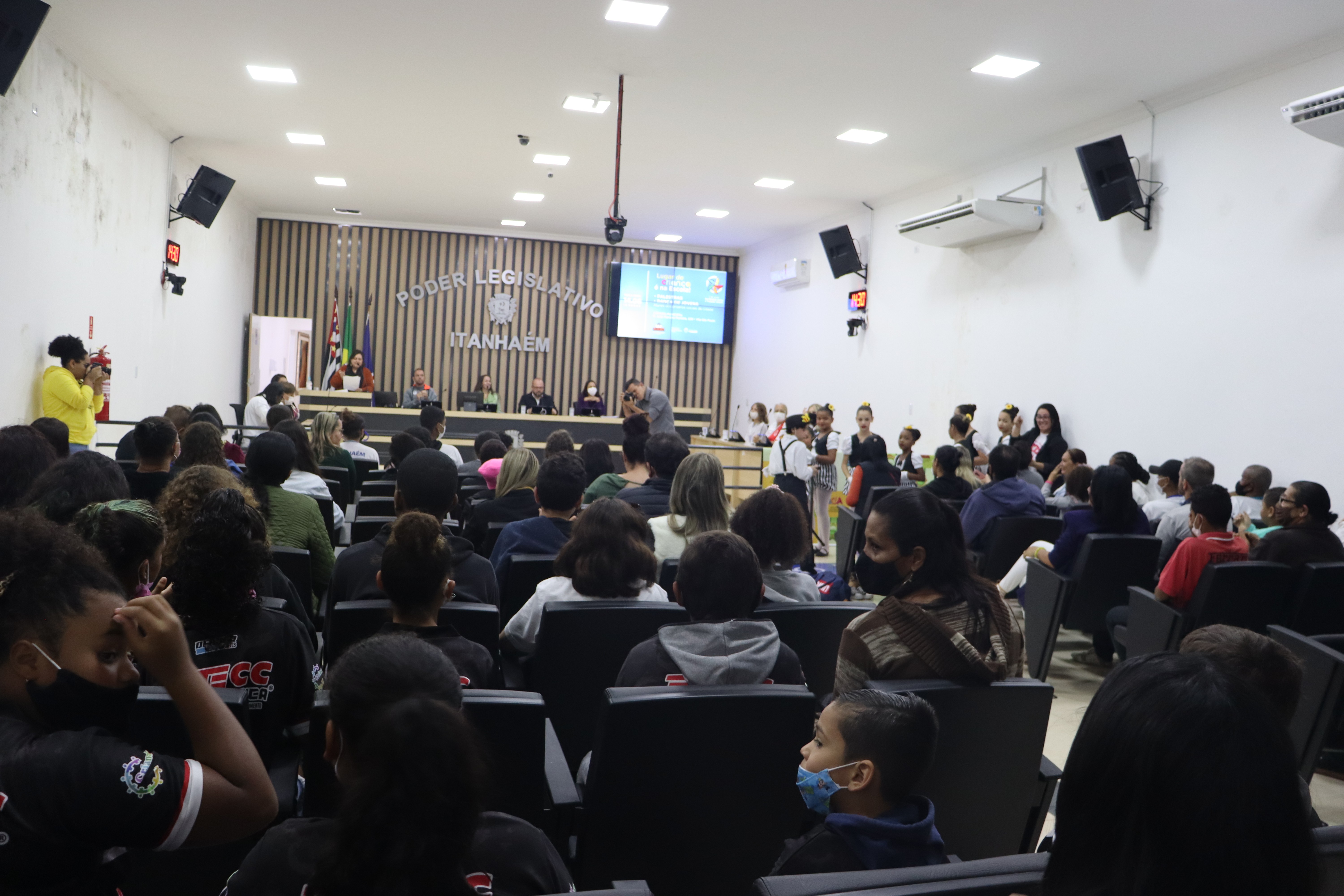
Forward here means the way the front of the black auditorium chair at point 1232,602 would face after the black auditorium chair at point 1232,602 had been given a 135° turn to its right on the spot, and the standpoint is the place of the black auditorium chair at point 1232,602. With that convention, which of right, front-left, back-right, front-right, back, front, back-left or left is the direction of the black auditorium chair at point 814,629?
back-right

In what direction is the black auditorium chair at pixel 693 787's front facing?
away from the camera

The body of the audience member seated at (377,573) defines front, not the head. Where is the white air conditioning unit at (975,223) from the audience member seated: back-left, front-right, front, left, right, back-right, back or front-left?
front-right

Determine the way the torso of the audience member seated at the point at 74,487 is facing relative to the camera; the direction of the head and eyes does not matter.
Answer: away from the camera

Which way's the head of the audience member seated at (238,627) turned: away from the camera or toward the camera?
away from the camera

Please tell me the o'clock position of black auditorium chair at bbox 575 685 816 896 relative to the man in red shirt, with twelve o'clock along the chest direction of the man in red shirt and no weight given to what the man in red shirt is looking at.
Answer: The black auditorium chair is roughly at 8 o'clock from the man in red shirt.

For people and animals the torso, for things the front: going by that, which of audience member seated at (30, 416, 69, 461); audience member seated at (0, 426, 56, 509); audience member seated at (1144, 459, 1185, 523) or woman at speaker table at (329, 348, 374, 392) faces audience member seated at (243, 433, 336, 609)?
the woman at speaker table

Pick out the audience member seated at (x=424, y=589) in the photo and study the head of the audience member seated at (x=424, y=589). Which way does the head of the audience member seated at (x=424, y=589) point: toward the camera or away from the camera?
away from the camera

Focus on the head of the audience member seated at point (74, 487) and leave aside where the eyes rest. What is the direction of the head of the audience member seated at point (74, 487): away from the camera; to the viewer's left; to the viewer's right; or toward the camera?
away from the camera

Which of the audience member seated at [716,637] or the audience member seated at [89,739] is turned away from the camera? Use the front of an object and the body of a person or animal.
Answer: the audience member seated at [716,637]

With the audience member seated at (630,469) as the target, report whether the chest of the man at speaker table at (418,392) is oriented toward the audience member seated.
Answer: yes

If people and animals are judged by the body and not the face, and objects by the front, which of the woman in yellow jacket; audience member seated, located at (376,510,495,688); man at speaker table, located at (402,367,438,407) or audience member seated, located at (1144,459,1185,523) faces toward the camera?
the man at speaker table

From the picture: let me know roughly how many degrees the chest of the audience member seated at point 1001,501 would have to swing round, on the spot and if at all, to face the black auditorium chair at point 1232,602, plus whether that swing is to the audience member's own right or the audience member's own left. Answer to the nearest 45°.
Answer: approximately 135° to the audience member's own right

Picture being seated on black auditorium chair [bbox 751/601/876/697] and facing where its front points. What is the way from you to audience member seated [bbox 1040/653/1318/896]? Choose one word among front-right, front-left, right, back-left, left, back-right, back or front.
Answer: back

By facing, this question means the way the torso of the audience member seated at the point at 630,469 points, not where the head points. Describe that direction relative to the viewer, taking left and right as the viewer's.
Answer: facing away from the viewer

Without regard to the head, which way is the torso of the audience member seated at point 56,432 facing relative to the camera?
away from the camera

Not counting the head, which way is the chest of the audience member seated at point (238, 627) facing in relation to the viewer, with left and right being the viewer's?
facing away from the viewer

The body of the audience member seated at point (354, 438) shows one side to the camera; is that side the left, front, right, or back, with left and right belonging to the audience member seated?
back

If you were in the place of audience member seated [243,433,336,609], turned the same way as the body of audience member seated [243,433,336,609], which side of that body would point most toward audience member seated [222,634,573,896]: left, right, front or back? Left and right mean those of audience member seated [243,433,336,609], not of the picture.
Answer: back

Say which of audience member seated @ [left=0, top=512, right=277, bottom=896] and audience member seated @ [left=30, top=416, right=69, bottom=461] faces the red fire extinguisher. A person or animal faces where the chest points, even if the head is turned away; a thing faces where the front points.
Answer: audience member seated @ [left=30, top=416, right=69, bottom=461]

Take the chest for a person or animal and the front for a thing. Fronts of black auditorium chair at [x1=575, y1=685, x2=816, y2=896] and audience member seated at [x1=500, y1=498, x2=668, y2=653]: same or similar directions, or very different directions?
same or similar directions

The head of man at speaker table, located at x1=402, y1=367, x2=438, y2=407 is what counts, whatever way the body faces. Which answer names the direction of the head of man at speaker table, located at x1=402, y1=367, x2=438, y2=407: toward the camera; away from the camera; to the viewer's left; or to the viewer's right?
toward the camera
